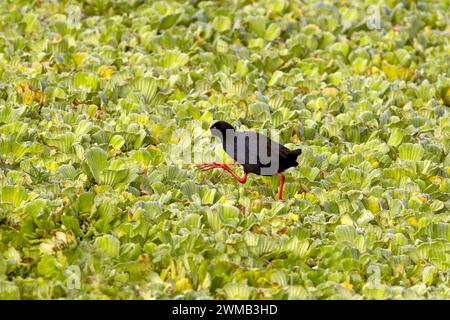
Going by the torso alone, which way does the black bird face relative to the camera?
to the viewer's left
